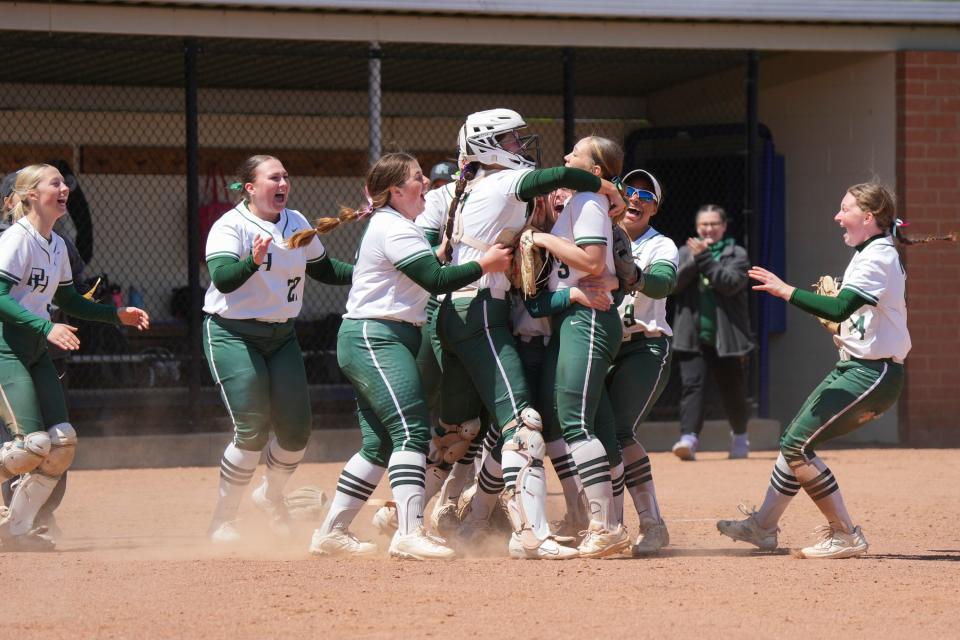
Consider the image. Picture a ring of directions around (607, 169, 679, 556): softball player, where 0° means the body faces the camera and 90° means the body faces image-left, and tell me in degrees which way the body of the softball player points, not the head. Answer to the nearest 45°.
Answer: approximately 45°

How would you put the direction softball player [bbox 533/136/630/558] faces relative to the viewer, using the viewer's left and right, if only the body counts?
facing to the left of the viewer

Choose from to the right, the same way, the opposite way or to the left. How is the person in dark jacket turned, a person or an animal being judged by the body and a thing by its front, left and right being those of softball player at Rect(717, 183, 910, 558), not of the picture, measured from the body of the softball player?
to the left

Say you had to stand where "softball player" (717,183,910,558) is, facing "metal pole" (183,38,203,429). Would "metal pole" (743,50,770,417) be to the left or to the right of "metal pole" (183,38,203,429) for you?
right

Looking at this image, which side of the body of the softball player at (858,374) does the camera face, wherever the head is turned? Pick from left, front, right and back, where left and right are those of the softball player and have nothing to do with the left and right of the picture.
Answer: left

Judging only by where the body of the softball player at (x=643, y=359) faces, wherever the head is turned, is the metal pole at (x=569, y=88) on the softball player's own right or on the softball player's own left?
on the softball player's own right

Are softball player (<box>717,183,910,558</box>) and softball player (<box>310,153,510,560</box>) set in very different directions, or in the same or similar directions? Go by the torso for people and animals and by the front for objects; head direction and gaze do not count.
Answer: very different directions

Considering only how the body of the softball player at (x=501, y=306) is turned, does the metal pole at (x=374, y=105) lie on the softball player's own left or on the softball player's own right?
on the softball player's own left

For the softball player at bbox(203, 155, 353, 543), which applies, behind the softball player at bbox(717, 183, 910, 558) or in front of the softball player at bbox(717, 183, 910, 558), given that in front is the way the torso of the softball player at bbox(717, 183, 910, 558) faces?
in front

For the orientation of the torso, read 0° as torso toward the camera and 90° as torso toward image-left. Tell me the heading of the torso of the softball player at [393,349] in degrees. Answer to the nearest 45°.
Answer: approximately 270°

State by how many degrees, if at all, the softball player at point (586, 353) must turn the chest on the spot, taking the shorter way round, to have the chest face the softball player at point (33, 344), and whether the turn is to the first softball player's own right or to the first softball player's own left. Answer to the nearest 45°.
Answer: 0° — they already face them

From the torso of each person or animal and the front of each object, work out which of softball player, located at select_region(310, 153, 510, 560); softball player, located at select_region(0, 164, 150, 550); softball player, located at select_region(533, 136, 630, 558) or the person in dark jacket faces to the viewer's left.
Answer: softball player, located at select_region(533, 136, 630, 558)
